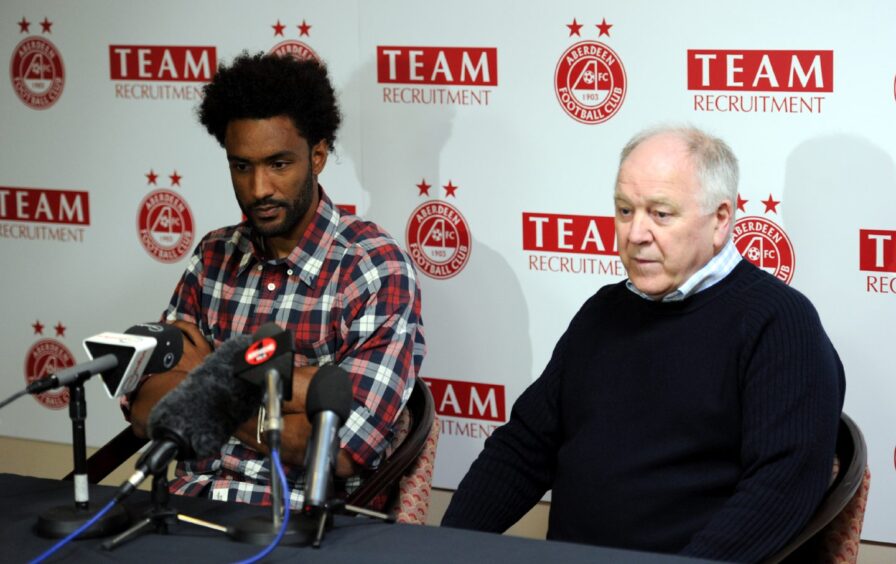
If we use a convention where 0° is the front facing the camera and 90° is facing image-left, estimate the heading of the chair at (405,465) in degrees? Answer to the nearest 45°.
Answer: approximately 45°

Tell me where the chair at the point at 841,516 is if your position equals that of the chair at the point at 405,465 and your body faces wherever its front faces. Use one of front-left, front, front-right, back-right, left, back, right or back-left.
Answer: left

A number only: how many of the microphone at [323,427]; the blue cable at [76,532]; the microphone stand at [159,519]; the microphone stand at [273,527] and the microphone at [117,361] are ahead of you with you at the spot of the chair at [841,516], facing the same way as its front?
5

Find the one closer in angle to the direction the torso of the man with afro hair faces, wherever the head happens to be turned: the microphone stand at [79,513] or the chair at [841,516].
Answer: the microphone stand

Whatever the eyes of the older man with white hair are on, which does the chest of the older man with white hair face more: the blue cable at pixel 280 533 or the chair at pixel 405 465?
the blue cable

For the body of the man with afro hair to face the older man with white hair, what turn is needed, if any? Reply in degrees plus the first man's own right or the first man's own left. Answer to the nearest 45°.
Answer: approximately 90° to the first man's own left

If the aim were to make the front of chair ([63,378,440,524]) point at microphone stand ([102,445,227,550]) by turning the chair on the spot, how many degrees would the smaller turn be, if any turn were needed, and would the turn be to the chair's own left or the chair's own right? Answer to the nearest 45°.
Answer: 0° — it already faces it

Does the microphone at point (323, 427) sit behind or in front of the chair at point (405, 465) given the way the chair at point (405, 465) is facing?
in front

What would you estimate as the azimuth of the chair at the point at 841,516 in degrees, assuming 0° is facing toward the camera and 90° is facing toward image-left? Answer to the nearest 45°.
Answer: approximately 45°

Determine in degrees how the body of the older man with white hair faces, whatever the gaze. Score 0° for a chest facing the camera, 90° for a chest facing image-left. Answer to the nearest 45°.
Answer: approximately 45°
